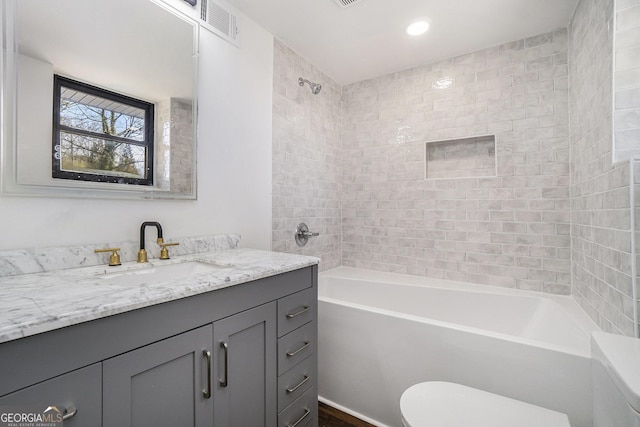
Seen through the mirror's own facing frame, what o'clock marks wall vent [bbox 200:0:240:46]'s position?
The wall vent is roughly at 10 o'clock from the mirror.

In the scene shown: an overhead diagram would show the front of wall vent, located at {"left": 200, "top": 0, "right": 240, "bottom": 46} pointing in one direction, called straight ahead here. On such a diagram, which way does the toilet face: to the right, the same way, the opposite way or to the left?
the opposite way

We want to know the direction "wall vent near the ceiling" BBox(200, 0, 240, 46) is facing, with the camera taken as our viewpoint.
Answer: facing the viewer and to the right of the viewer

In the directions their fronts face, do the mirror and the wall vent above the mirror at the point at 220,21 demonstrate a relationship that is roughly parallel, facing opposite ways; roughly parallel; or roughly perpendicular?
roughly parallel

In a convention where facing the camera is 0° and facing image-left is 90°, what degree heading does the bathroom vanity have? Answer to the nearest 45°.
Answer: approximately 315°

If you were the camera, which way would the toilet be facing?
facing to the left of the viewer

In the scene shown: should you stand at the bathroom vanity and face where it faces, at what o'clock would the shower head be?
The shower head is roughly at 9 o'clock from the bathroom vanity.

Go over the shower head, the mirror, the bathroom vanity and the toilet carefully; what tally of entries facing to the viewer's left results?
1

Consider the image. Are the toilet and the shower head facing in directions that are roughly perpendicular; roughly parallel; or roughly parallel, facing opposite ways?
roughly parallel, facing opposite ways

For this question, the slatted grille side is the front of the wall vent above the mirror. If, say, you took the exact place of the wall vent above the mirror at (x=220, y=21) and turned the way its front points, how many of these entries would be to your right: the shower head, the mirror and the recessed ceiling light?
1

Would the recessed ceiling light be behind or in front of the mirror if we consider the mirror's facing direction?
in front

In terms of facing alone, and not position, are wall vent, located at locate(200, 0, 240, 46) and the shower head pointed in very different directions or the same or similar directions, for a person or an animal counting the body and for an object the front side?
same or similar directions
